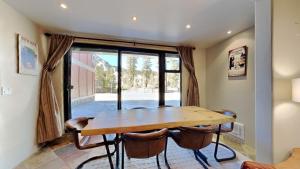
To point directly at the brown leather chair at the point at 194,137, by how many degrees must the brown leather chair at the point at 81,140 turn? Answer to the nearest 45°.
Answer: approximately 45° to its right

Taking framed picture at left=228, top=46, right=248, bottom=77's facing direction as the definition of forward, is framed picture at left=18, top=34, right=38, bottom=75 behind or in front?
in front

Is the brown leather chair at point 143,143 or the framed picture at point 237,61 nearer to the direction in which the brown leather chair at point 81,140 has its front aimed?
the framed picture

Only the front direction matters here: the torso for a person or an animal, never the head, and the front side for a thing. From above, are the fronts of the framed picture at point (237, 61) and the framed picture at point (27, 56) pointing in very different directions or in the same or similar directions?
very different directions

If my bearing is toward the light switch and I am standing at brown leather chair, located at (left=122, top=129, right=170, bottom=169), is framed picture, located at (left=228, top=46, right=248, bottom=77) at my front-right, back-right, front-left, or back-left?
back-right

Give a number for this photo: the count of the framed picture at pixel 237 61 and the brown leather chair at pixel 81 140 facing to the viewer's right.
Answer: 1

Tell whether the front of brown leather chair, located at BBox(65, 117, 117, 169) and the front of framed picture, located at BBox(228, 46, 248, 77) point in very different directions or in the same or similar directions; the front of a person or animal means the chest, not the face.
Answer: very different directions

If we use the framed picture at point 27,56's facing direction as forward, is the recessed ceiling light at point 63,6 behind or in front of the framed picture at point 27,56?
in front

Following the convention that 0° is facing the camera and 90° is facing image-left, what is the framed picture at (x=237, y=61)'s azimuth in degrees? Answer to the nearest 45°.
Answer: approximately 45°
